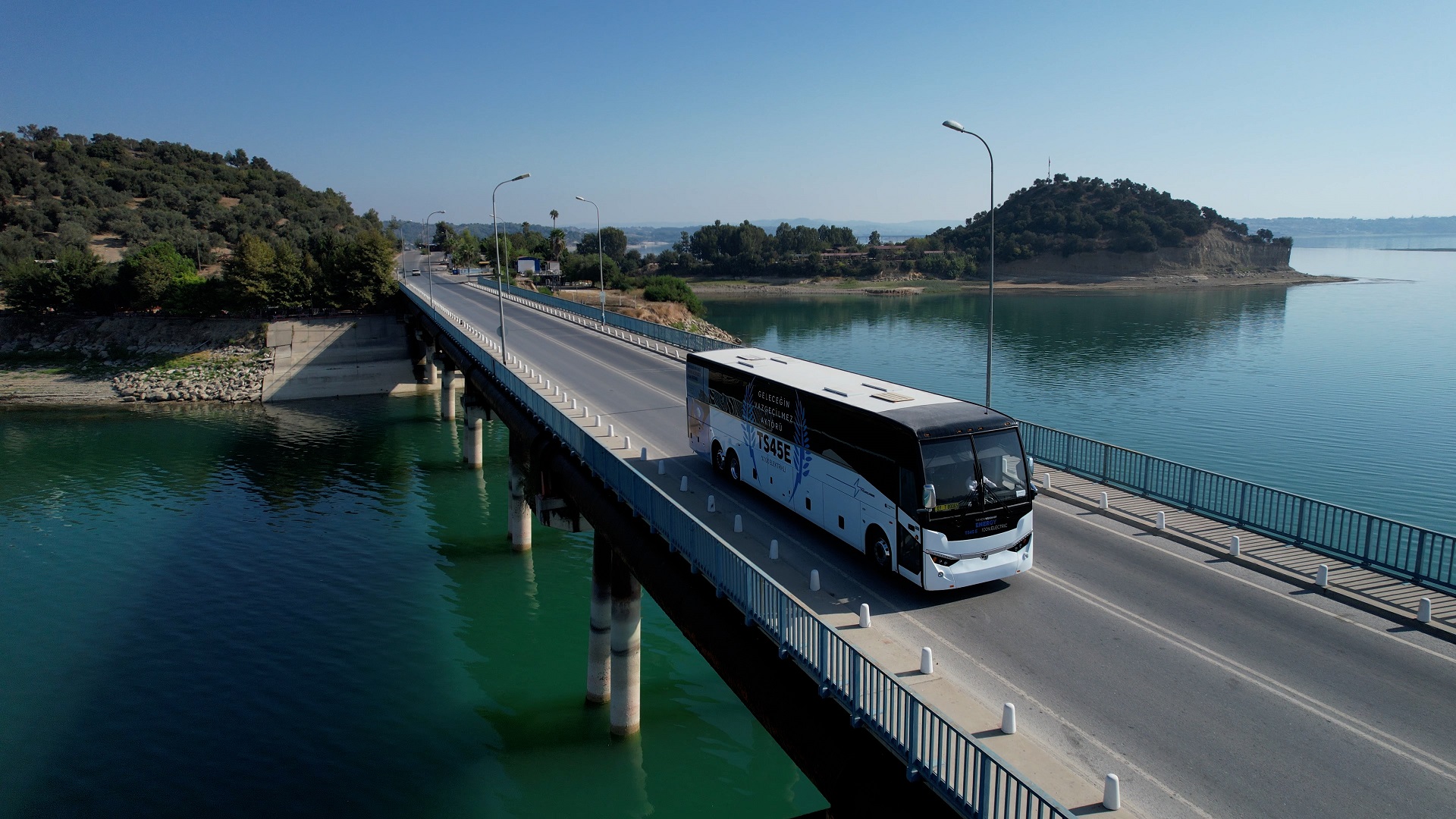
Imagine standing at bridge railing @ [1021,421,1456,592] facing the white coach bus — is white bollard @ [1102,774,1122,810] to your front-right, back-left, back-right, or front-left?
front-left

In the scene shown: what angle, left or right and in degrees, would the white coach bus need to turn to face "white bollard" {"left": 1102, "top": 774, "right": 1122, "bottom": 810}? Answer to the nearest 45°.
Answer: approximately 45° to its right

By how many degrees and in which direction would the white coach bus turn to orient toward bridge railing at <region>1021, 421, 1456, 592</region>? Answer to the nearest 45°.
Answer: approximately 90° to its left

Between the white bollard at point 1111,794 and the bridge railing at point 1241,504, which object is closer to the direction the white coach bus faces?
the white bollard

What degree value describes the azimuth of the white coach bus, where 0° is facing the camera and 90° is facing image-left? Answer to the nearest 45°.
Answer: approximately 315°
